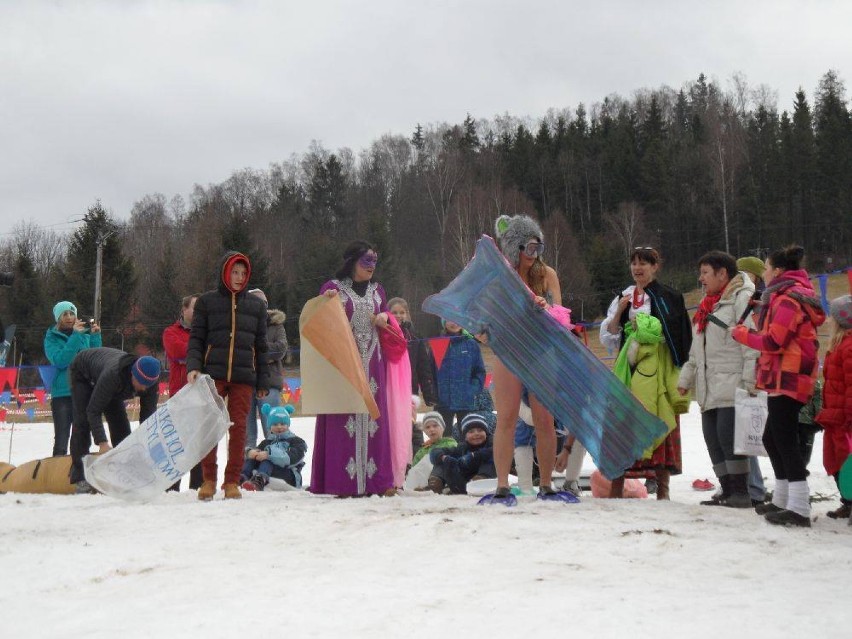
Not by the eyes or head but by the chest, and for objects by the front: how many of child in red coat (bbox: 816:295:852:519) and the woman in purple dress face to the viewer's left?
1

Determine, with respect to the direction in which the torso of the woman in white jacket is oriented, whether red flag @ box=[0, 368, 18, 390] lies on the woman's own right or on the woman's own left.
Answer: on the woman's own right

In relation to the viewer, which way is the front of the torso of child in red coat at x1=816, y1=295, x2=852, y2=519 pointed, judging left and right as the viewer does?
facing to the left of the viewer

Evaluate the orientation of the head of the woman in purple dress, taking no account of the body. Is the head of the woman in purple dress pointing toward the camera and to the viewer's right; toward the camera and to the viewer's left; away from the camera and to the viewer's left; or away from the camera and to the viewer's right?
toward the camera and to the viewer's right

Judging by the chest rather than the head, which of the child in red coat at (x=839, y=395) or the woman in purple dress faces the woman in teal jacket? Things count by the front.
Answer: the child in red coat

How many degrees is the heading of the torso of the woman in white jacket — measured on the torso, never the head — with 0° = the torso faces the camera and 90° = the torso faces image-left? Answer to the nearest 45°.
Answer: approximately 45°

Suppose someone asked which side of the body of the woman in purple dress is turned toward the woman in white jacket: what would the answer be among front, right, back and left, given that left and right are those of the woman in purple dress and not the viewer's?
left
